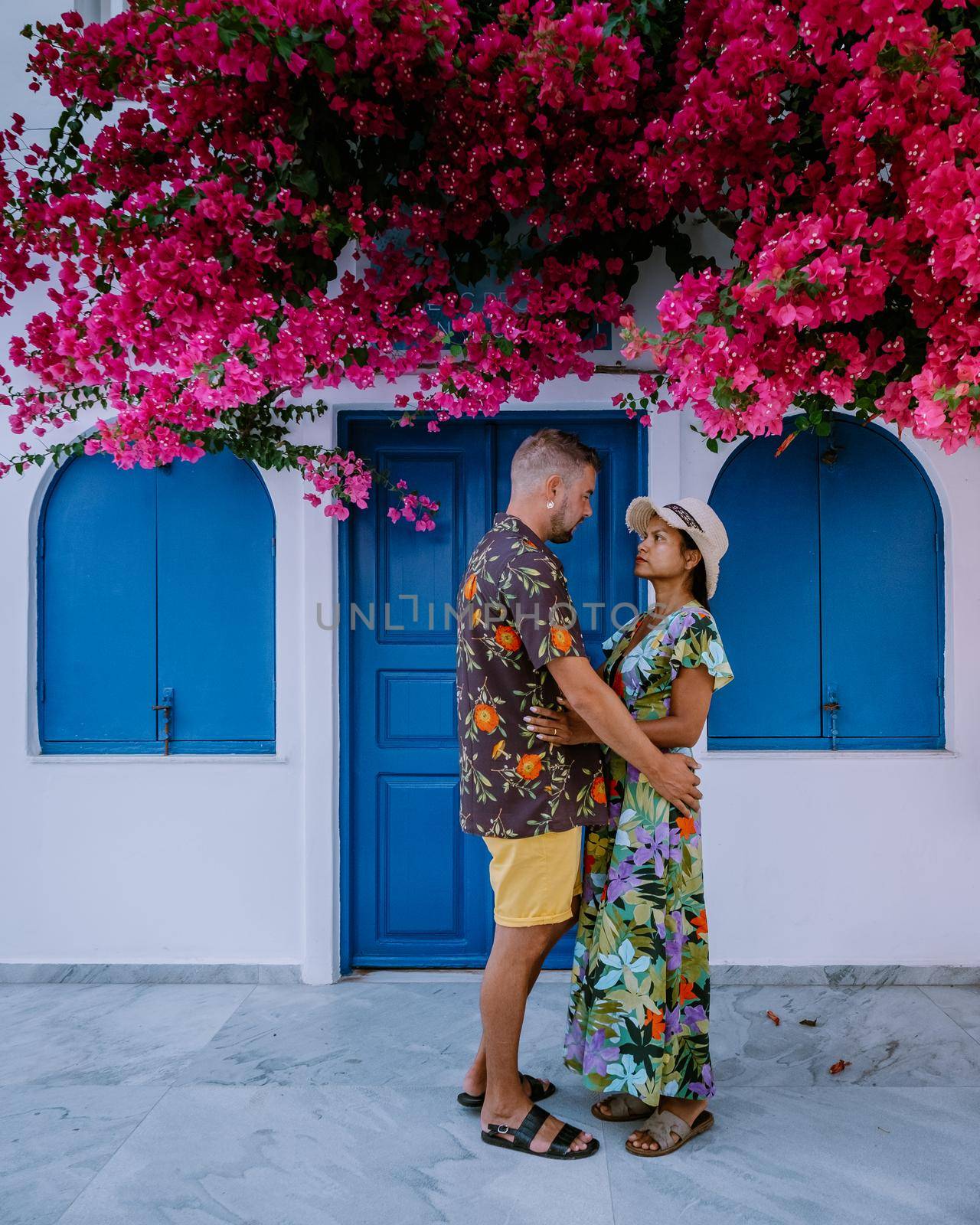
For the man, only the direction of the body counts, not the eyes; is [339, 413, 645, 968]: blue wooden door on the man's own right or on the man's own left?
on the man's own left

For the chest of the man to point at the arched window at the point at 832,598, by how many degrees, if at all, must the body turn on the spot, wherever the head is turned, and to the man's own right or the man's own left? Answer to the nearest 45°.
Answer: approximately 45° to the man's own left

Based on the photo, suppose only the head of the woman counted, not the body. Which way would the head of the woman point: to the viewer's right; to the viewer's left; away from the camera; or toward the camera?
to the viewer's left

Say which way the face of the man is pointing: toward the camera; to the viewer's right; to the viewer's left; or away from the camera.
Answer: to the viewer's right

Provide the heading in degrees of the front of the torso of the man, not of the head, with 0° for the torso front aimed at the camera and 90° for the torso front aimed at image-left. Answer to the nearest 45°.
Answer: approximately 270°

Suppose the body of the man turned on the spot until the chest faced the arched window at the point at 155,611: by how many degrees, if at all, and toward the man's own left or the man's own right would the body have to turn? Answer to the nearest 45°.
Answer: approximately 135° to the man's own left
